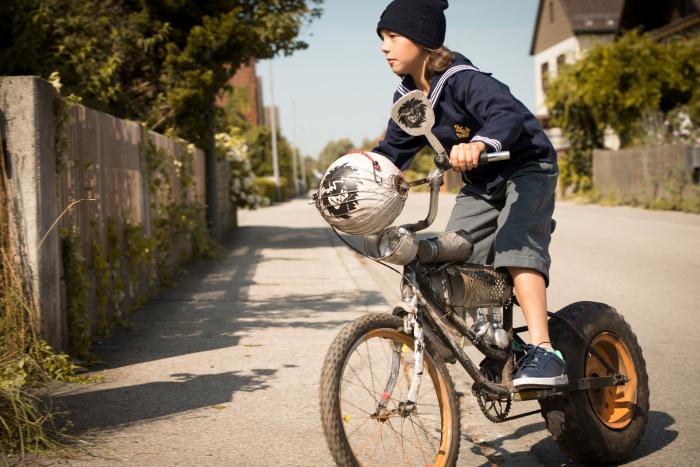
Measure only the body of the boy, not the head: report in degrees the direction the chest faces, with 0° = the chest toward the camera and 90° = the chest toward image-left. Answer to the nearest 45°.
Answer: approximately 45°

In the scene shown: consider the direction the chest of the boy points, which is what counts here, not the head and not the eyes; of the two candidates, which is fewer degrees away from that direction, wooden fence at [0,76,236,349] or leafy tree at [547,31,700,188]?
the wooden fence

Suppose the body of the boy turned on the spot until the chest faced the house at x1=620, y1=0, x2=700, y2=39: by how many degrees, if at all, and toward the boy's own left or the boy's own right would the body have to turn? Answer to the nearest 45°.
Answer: approximately 135° to the boy's own right

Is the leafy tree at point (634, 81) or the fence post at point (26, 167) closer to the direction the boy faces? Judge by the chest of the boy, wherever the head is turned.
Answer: the fence post

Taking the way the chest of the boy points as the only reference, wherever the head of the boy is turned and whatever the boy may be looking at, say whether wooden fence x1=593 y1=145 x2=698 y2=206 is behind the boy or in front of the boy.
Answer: behind

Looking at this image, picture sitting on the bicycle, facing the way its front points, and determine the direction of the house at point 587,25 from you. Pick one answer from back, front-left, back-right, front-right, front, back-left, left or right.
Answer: back-right

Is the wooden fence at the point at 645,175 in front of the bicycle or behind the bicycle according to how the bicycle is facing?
behind

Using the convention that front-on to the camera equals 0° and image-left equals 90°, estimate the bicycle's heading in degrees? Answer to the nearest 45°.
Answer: approximately 45°

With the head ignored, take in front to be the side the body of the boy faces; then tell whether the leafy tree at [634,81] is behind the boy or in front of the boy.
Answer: behind
